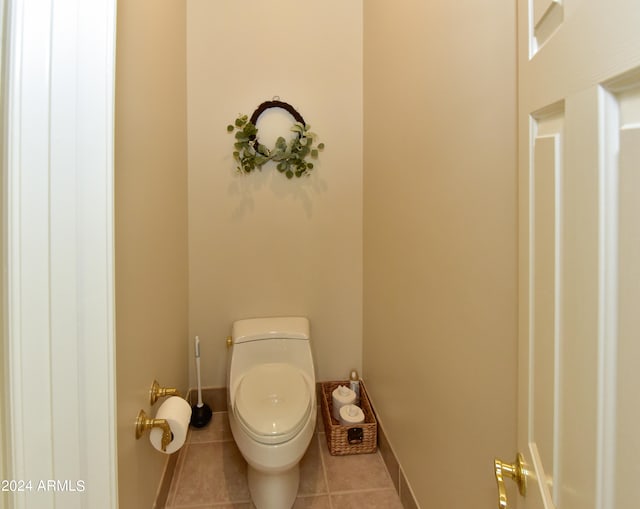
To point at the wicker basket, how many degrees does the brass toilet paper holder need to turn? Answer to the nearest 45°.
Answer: approximately 45° to its left

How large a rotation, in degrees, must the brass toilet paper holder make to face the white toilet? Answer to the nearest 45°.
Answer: approximately 45° to its left

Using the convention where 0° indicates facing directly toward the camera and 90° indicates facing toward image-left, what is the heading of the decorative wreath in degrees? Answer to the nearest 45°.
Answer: approximately 0°

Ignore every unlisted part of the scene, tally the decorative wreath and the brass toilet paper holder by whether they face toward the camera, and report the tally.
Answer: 1

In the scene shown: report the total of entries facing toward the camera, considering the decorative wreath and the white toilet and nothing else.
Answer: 2

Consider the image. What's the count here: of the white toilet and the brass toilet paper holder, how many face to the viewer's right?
1

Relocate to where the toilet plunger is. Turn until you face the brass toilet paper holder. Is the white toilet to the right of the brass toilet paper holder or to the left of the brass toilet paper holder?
left

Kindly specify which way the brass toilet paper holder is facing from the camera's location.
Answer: facing to the right of the viewer

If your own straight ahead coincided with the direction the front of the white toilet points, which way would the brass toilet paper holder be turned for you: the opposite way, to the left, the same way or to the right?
to the left

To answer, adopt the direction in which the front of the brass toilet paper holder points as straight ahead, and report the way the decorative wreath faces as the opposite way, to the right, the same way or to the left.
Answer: to the right
